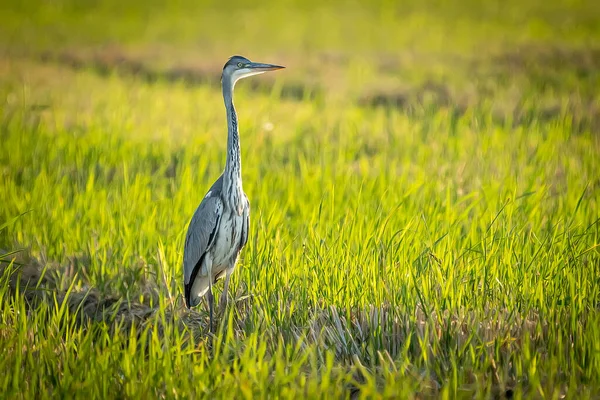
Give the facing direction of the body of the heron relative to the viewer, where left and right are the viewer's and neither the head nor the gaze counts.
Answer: facing the viewer and to the right of the viewer
